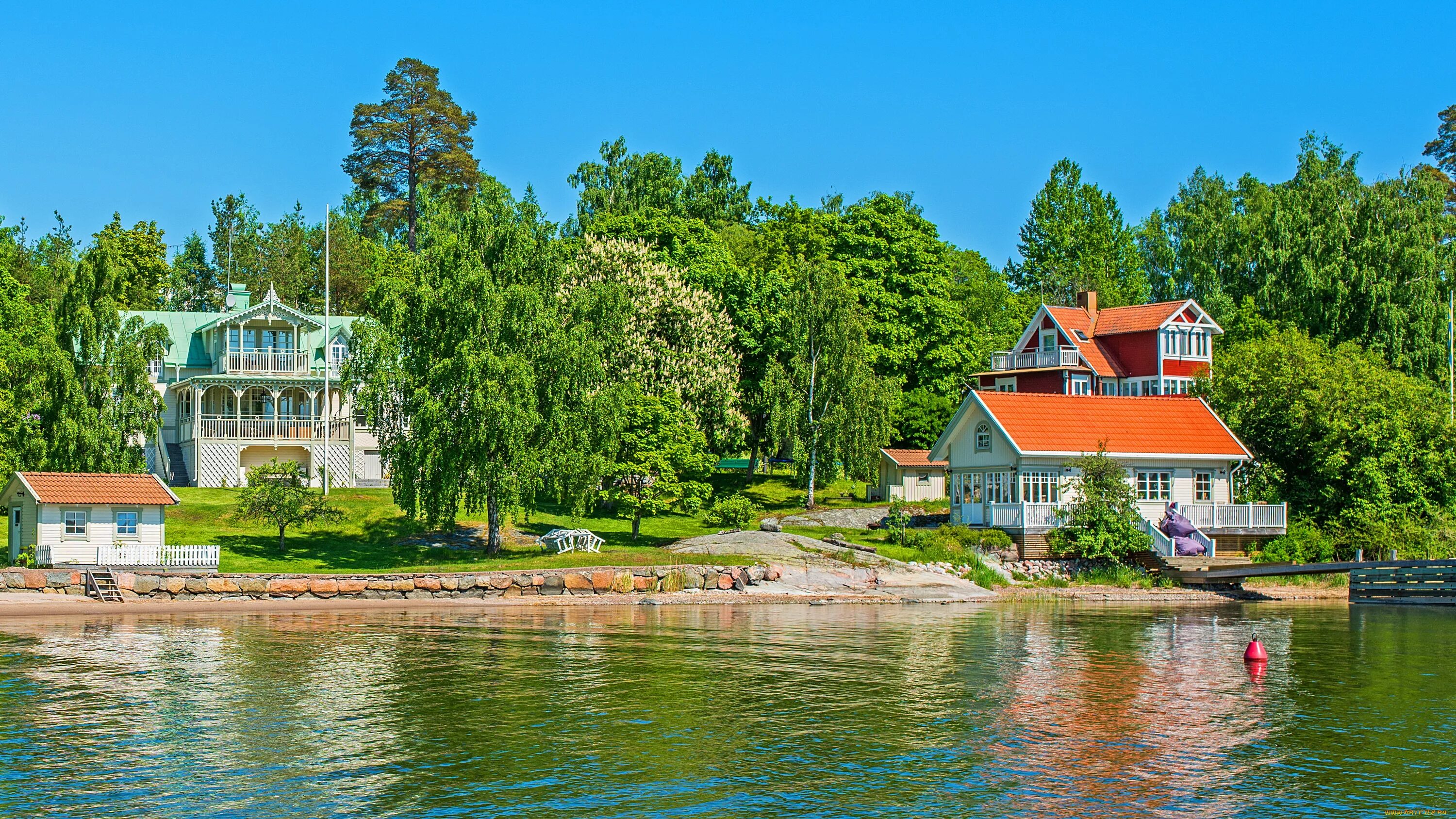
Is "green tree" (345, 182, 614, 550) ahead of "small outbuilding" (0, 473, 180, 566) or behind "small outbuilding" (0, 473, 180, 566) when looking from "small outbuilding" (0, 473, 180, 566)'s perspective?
behind
